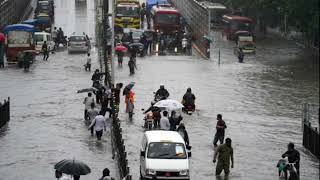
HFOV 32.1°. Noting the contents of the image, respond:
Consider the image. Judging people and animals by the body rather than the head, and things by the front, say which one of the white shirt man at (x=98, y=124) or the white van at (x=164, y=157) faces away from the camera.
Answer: the white shirt man

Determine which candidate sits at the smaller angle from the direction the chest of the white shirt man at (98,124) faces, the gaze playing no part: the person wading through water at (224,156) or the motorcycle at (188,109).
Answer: the motorcycle

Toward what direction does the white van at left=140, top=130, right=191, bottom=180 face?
toward the camera

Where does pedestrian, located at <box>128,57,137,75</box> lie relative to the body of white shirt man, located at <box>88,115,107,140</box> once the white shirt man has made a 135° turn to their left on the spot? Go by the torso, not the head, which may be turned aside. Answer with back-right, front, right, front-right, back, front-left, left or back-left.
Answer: back-right

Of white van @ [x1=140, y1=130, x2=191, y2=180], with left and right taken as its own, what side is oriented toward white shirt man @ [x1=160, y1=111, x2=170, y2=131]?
back

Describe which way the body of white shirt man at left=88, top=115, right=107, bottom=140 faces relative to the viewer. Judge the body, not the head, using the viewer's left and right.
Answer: facing away from the viewer

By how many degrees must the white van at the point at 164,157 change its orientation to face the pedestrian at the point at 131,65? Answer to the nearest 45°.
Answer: approximately 180°

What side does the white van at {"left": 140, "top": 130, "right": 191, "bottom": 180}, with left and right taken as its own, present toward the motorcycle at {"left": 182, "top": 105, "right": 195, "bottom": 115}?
back

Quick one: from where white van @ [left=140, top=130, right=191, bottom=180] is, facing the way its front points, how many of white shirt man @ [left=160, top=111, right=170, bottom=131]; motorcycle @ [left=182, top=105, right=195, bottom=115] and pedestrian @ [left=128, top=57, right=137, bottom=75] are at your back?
3

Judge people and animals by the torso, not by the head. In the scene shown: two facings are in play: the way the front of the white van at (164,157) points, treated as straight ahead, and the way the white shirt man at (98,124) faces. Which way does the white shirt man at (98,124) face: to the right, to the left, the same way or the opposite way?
the opposite way

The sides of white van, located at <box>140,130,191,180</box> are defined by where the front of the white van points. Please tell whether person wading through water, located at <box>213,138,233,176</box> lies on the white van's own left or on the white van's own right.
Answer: on the white van's own left
